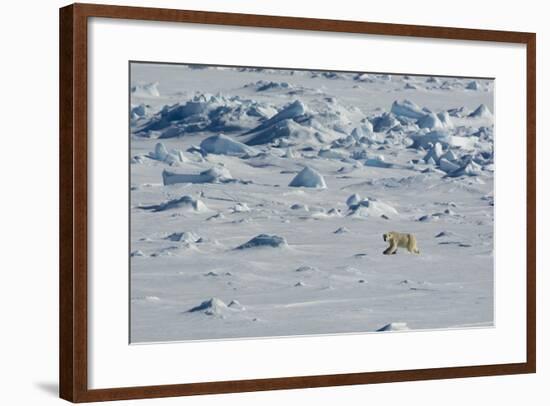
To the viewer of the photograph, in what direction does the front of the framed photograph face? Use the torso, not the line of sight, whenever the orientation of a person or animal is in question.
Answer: facing the viewer and to the right of the viewer
